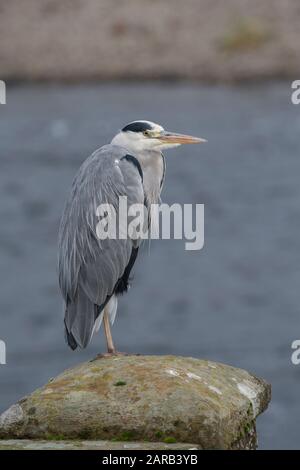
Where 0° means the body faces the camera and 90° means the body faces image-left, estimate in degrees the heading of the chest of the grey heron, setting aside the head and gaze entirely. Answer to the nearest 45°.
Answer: approximately 270°
